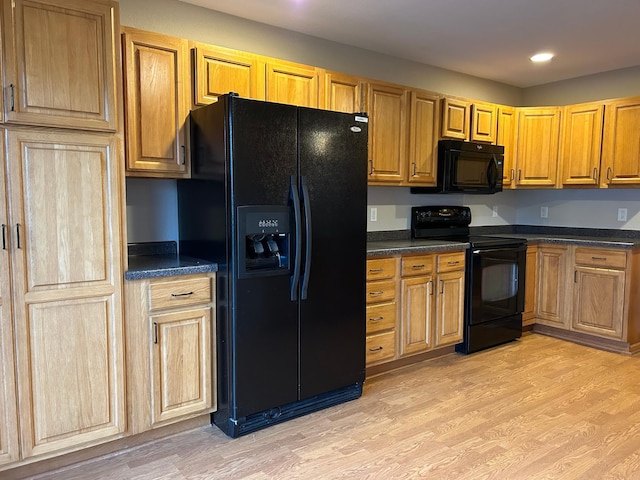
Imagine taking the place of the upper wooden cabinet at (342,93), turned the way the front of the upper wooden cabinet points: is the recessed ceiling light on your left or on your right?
on your left

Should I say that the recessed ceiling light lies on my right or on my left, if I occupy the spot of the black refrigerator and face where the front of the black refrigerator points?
on my left

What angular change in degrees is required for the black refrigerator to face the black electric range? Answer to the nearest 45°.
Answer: approximately 90° to its left

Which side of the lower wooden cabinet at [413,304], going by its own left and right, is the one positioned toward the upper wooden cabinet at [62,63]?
right

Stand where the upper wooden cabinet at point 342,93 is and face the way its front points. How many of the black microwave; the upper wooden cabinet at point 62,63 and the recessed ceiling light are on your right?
1

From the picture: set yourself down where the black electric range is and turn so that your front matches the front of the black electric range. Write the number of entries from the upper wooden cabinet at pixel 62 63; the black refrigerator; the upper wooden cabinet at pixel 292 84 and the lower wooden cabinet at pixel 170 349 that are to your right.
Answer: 4

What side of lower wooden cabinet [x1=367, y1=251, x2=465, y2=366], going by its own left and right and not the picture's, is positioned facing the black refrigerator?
right

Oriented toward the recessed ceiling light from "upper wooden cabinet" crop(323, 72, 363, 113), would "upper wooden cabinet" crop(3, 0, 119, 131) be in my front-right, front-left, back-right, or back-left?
back-right

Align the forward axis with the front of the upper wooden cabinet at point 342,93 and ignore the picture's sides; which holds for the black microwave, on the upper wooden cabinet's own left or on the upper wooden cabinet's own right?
on the upper wooden cabinet's own left

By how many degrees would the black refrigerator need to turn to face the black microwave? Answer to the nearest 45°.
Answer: approximately 90° to its left

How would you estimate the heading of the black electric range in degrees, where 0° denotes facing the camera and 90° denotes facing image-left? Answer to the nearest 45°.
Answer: approximately 315°

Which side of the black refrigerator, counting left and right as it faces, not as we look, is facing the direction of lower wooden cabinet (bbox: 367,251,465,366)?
left
